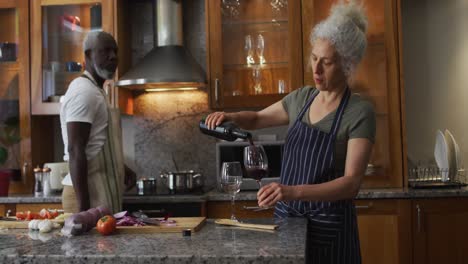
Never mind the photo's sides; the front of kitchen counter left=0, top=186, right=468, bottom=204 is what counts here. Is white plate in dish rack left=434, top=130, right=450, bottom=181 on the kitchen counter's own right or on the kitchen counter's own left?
on the kitchen counter's own left

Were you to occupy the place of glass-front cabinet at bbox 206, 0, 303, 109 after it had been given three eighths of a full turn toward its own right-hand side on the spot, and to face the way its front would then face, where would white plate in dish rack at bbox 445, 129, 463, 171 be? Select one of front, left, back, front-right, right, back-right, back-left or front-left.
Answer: back-right

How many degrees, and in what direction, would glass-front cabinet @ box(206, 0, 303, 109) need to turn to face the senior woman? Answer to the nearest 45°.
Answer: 0° — it already faces them

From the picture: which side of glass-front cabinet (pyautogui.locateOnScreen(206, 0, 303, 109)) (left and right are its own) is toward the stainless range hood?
right

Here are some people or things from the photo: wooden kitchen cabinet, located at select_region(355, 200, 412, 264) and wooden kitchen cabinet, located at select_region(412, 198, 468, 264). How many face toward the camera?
2

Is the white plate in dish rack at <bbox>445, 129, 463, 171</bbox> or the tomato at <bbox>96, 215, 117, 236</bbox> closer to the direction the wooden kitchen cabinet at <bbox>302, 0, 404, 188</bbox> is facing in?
the tomato

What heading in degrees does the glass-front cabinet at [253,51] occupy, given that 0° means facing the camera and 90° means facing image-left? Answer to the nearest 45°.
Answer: approximately 0°

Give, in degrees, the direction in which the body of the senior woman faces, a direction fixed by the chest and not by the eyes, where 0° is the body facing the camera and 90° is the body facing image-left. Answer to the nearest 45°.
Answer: approximately 45°

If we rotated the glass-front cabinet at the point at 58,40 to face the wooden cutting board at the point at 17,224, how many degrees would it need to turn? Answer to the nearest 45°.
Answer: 0° — it already faces it

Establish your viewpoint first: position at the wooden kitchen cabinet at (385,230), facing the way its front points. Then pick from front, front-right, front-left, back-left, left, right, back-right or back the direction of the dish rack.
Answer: back-left

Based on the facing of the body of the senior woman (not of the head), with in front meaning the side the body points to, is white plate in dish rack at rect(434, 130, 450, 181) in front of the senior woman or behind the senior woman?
behind
